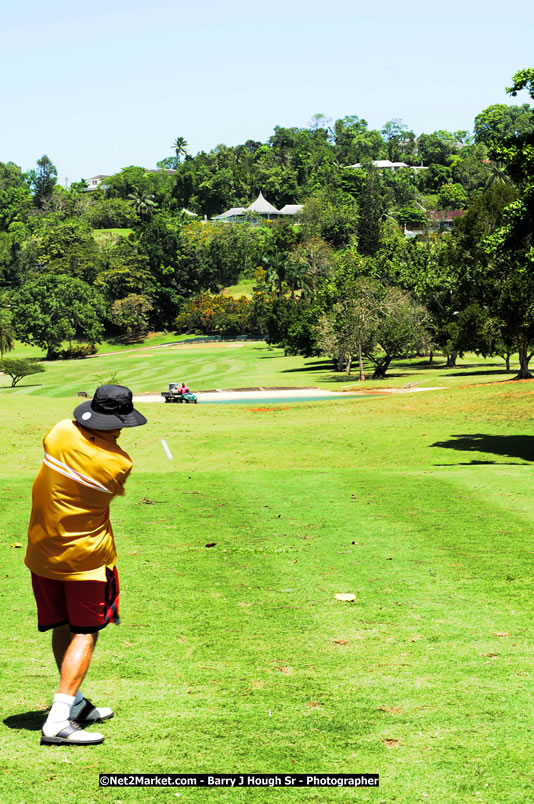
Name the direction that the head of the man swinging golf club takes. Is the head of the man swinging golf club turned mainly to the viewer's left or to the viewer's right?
to the viewer's right

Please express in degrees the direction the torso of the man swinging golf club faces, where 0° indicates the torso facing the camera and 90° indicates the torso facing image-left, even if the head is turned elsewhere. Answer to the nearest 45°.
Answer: approximately 225°
